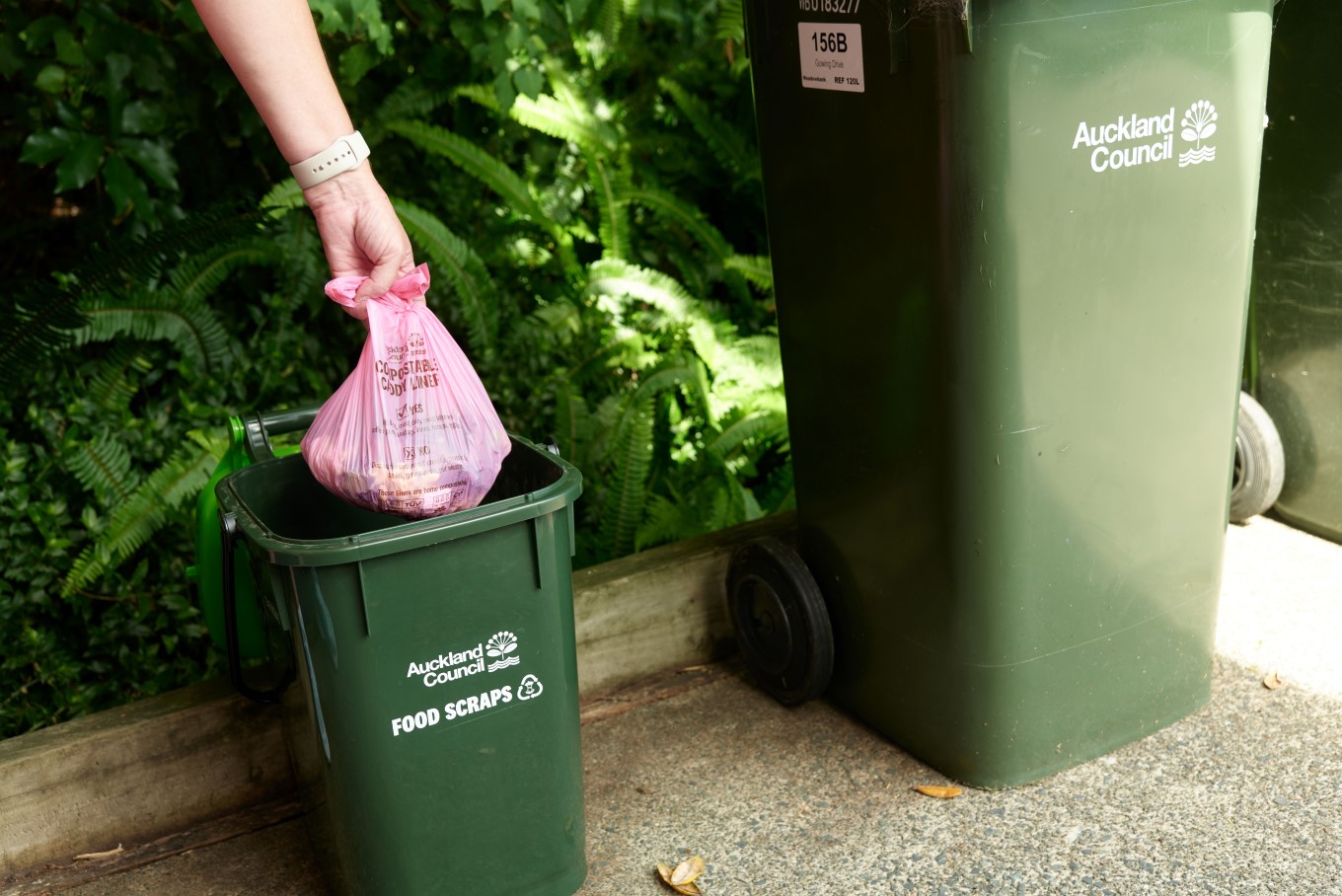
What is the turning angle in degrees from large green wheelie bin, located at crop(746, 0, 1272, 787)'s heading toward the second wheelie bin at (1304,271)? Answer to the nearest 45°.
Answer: approximately 90° to its left

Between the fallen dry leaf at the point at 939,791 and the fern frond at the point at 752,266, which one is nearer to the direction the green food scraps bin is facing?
the fallen dry leaf

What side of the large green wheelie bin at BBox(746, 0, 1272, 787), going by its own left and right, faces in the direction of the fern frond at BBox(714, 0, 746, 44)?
back

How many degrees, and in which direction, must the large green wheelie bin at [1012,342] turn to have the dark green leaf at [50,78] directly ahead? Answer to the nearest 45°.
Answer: approximately 135° to its right

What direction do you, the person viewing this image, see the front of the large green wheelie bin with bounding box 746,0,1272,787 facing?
facing the viewer and to the right of the viewer

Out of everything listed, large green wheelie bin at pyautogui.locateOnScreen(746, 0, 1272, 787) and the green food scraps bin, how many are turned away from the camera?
0

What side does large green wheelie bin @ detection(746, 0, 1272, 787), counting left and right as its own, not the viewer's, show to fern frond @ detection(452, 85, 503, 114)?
back

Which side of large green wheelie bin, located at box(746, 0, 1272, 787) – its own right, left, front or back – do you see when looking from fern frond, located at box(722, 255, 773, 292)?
back

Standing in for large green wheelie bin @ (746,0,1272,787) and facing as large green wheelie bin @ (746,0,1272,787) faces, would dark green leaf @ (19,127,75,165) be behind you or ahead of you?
behind
